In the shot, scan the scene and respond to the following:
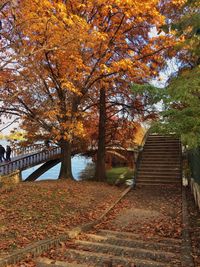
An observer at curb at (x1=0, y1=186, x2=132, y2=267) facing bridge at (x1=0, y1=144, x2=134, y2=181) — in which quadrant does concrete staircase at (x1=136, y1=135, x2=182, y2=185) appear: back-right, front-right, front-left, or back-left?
front-right

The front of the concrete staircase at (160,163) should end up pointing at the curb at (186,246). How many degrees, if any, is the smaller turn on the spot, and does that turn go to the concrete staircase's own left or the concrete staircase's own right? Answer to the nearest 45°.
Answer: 0° — it already faces it

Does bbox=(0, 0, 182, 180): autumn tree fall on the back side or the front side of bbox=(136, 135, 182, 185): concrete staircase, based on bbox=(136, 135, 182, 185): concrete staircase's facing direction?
on the front side

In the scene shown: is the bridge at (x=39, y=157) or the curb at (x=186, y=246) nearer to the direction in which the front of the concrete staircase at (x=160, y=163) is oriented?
the curb

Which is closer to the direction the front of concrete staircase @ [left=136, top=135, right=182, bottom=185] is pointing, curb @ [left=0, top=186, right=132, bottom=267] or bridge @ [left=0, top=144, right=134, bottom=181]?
the curb

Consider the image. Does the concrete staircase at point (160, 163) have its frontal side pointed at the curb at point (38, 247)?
yes

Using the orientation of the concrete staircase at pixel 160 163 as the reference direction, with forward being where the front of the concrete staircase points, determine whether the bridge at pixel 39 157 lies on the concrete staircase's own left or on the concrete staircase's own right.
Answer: on the concrete staircase's own right

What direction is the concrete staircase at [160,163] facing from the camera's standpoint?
toward the camera

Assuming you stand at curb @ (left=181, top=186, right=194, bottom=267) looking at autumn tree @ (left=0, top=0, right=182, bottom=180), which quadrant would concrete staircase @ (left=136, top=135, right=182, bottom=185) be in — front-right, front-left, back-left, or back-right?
front-right

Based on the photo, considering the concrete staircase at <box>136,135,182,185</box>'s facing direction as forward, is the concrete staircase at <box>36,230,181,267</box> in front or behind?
in front
